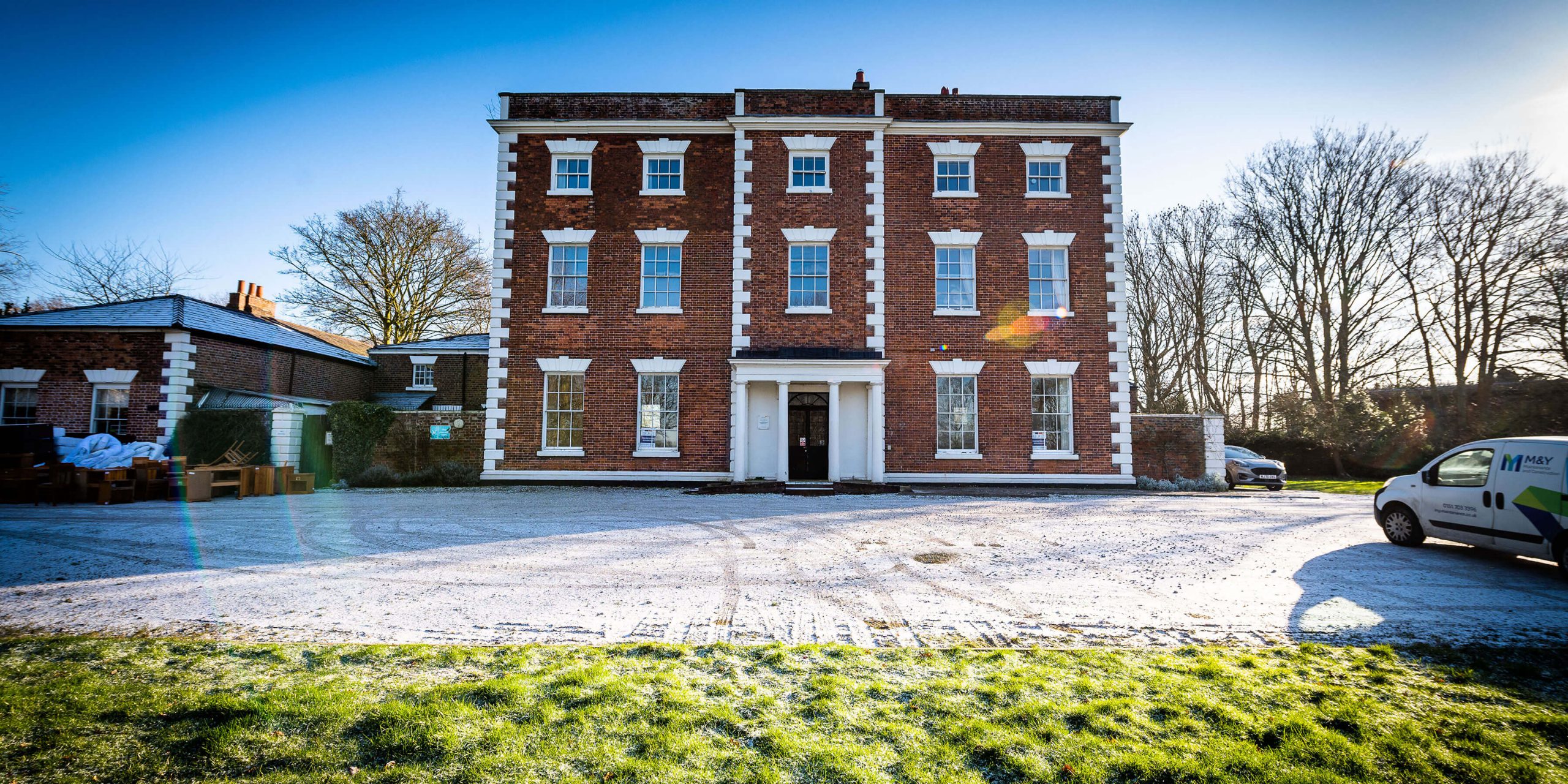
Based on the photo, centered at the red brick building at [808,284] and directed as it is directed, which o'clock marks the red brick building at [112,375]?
the red brick building at [112,375] is roughly at 3 o'clock from the red brick building at [808,284].

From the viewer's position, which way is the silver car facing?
facing the viewer and to the right of the viewer

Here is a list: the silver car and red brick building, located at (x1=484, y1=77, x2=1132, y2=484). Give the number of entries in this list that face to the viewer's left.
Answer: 0

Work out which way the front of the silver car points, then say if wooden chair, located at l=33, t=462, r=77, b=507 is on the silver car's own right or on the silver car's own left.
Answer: on the silver car's own right

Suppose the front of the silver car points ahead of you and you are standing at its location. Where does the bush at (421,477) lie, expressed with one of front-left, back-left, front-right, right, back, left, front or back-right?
right

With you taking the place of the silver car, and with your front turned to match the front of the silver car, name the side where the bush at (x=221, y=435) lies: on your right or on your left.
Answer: on your right

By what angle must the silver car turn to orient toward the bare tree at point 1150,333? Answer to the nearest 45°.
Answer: approximately 135° to its left

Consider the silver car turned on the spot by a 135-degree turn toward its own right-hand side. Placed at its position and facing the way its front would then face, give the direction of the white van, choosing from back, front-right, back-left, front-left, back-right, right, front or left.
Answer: left

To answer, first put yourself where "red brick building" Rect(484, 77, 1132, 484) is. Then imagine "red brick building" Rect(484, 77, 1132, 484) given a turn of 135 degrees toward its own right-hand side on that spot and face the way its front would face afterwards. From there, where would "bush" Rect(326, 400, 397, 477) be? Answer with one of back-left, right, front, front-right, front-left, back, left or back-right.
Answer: front-left
